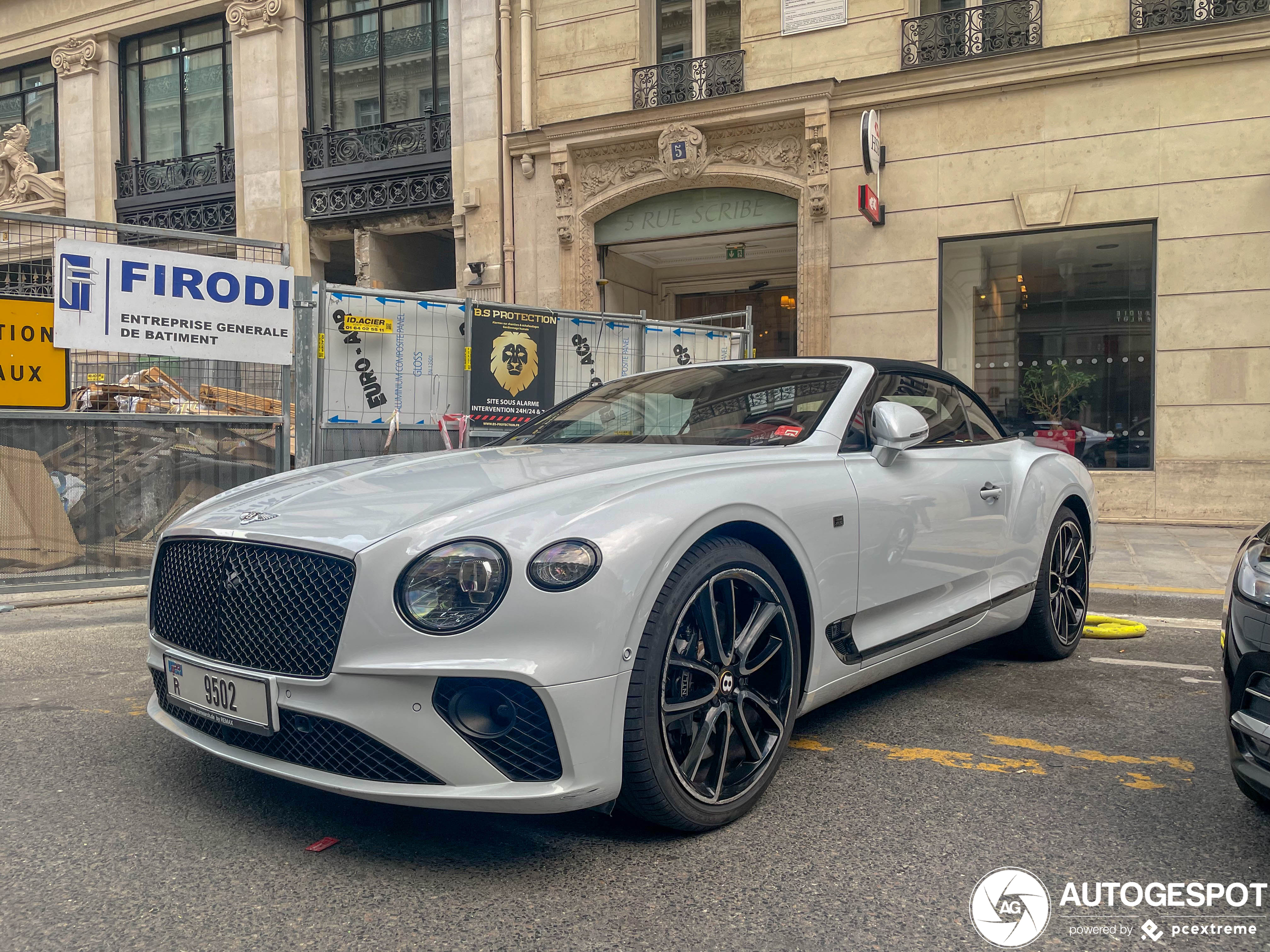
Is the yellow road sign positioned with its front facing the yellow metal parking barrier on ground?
no

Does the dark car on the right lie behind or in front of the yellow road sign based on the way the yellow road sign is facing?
in front

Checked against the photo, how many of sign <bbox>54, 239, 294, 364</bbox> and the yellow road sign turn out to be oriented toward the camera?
2

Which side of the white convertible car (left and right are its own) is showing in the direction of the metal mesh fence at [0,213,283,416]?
right

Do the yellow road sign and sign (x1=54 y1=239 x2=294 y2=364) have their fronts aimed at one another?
no

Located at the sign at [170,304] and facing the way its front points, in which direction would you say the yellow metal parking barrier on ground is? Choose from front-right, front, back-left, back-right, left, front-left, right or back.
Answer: front-left

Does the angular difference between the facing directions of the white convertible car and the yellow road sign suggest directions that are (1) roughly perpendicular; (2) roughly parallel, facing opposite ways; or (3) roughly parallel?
roughly perpendicular

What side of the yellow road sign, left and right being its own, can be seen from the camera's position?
front

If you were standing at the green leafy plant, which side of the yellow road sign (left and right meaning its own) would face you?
left

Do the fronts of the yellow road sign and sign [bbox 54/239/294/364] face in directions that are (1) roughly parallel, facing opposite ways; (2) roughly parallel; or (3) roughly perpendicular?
roughly parallel

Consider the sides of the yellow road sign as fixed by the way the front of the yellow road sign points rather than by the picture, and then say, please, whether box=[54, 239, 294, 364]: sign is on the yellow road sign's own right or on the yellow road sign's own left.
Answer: on the yellow road sign's own left

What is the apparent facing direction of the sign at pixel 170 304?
toward the camera

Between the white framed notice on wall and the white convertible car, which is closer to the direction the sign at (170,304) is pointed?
the white convertible car

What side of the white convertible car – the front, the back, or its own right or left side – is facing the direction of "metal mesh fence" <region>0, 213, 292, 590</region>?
right
